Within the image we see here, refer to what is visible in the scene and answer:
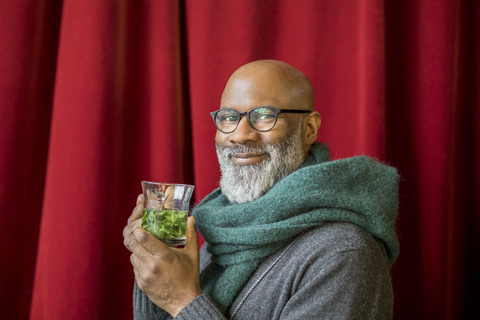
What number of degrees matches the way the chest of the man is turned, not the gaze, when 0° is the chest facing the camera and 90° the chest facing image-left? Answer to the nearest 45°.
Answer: approximately 45°
